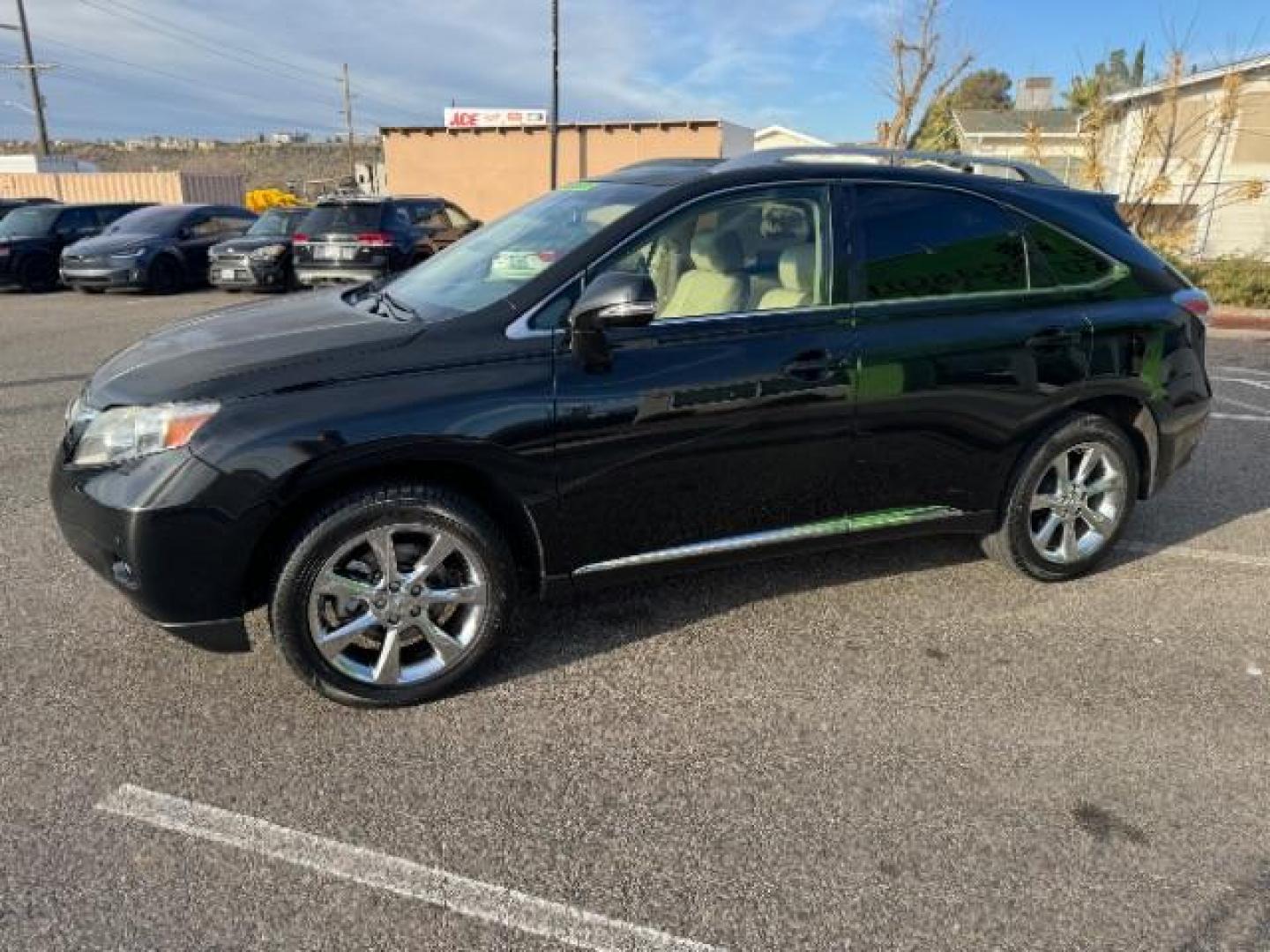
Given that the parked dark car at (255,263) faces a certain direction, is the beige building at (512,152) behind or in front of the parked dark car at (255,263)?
behind

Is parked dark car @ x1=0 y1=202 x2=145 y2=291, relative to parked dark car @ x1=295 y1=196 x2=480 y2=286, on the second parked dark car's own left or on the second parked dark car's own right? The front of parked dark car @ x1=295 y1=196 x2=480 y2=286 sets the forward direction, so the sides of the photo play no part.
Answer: on the second parked dark car's own left

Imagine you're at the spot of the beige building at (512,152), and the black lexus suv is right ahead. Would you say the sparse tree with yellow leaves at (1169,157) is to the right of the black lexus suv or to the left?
left

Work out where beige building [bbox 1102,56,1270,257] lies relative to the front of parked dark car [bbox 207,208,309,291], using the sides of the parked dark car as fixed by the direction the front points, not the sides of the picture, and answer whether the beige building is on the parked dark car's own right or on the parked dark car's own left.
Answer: on the parked dark car's own left

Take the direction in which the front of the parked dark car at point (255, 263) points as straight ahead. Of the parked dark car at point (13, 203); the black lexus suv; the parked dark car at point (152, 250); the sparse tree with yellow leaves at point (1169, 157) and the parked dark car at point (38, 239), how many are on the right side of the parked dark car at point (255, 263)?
3

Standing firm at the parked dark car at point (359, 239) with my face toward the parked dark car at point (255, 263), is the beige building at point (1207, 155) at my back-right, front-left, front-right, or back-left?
back-right

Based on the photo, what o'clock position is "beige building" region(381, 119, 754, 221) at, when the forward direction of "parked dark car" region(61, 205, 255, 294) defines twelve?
The beige building is roughly at 6 o'clock from the parked dark car.

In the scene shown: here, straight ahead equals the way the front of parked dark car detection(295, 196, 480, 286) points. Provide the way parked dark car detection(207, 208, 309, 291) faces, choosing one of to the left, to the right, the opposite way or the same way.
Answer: the opposite way

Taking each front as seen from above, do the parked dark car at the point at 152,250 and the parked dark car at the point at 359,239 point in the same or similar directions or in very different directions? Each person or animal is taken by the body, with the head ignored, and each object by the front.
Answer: very different directions

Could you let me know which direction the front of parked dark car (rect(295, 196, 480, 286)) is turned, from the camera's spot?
facing away from the viewer and to the right of the viewer

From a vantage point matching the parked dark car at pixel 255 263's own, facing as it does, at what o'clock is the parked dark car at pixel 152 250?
the parked dark car at pixel 152 250 is roughly at 3 o'clock from the parked dark car at pixel 255 263.

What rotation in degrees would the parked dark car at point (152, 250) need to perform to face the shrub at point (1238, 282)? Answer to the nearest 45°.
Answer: approximately 90° to its left
